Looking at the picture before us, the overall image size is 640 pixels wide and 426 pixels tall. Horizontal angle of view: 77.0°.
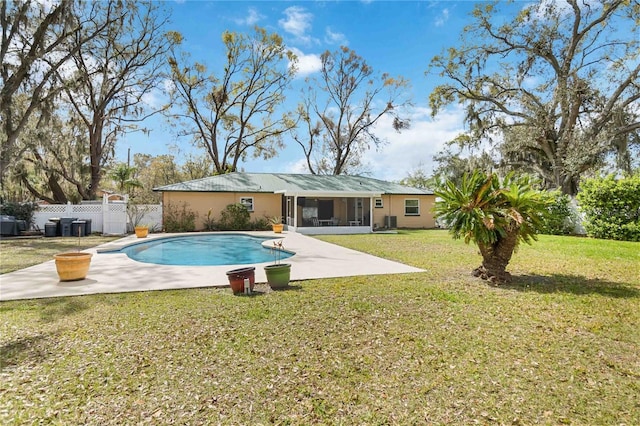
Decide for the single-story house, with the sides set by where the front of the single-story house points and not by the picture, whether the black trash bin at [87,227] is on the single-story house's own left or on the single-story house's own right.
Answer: on the single-story house's own left

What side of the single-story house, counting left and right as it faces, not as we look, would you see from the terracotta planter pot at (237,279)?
back

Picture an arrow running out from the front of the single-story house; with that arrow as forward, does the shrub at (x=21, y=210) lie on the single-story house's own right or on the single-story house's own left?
on the single-story house's own left

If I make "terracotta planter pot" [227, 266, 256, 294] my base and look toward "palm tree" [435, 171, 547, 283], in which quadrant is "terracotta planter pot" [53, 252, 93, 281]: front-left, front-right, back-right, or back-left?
back-left

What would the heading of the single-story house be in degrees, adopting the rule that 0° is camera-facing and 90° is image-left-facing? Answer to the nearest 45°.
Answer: approximately 180°

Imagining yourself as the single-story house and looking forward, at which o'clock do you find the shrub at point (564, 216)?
The shrub is roughly at 4 o'clock from the single-story house.

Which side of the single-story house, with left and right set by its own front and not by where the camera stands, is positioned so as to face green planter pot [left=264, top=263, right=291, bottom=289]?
back
